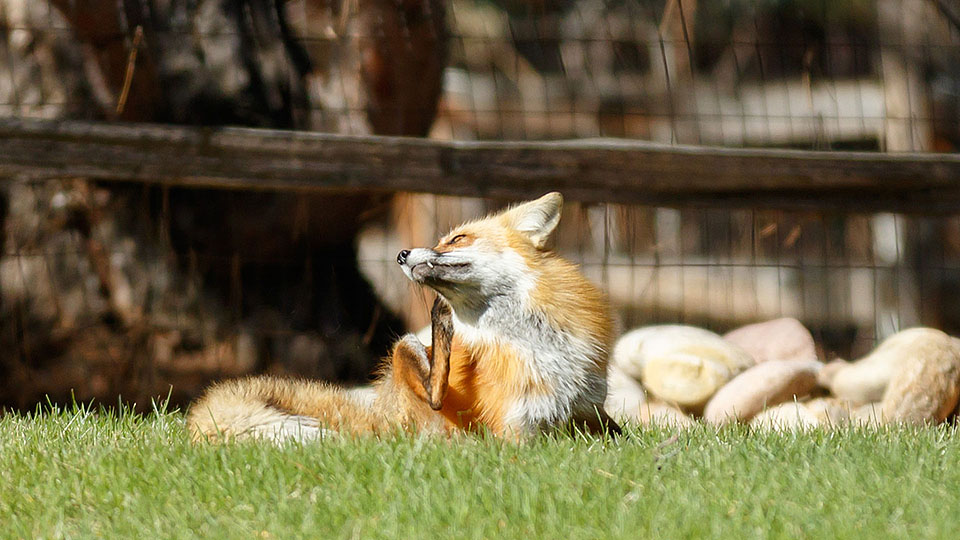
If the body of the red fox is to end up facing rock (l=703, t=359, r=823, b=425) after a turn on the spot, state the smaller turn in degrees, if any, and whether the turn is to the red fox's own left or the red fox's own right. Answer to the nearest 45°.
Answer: approximately 90° to the red fox's own left

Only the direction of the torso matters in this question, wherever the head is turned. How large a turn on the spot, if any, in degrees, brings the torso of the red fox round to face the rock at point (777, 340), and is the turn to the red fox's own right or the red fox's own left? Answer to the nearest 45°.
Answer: approximately 90° to the red fox's own left

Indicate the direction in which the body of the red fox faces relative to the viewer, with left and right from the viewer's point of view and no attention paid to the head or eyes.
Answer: facing the viewer and to the right of the viewer

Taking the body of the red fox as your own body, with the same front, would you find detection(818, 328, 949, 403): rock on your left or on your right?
on your left

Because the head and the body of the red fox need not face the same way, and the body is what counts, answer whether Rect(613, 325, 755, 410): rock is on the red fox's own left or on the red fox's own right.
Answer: on the red fox's own left
